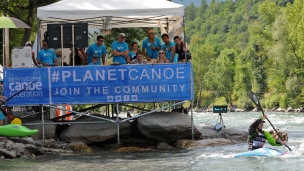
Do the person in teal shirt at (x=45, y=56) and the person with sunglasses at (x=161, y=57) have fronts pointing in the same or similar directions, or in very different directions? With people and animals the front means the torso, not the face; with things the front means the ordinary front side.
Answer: same or similar directions

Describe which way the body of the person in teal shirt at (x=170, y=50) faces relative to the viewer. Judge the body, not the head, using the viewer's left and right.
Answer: facing the viewer and to the left of the viewer

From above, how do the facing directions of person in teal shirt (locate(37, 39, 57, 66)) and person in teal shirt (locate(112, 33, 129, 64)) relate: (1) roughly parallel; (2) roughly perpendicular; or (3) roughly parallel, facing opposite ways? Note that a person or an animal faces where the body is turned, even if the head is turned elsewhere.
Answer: roughly parallel

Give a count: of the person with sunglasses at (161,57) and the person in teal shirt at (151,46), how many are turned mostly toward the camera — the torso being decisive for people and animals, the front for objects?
2

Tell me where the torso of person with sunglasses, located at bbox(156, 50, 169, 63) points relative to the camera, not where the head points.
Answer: toward the camera

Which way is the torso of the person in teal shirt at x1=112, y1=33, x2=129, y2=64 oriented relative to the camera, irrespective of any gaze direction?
toward the camera

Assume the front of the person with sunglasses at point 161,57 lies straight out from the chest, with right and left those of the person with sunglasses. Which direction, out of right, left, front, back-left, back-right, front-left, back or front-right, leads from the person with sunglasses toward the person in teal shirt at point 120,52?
right

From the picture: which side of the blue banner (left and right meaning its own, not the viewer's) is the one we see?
front

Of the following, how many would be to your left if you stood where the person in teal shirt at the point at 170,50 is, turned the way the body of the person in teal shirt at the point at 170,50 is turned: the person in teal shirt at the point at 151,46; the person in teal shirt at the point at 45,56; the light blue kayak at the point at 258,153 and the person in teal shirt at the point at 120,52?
1

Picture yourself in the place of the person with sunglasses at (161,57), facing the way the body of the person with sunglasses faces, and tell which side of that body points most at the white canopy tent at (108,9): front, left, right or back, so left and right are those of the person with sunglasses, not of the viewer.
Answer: right
